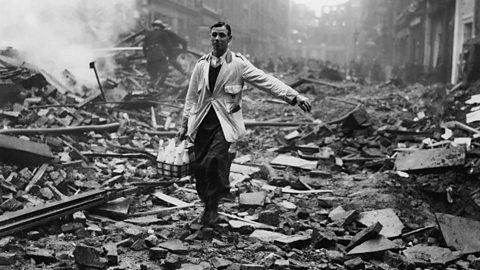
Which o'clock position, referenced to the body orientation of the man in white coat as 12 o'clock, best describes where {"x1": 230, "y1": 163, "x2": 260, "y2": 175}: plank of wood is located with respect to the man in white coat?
The plank of wood is roughly at 6 o'clock from the man in white coat.

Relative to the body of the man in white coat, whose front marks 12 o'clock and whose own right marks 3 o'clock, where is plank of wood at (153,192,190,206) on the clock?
The plank of wood is roughly at 5 o'clock from the man in white coat.

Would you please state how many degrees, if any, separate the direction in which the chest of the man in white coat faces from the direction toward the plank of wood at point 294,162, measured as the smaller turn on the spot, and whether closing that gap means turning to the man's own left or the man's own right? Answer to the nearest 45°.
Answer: approximately 180°

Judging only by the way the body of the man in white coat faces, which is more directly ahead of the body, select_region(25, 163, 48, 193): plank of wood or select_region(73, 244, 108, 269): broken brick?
the broken brick

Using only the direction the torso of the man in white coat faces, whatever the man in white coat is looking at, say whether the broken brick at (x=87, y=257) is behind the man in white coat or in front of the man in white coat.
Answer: in front

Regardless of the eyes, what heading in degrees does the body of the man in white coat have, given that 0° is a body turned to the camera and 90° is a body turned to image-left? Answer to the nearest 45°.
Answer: approximately 0°

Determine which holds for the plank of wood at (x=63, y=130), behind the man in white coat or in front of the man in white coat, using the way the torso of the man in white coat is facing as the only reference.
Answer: behind

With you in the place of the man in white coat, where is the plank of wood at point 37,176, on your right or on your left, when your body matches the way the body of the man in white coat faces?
on your right

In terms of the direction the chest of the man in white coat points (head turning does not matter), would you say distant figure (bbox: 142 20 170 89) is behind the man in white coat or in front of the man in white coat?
behind

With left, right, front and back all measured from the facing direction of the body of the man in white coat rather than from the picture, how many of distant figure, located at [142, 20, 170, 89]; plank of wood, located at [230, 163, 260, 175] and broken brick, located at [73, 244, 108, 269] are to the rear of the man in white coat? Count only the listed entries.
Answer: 2
